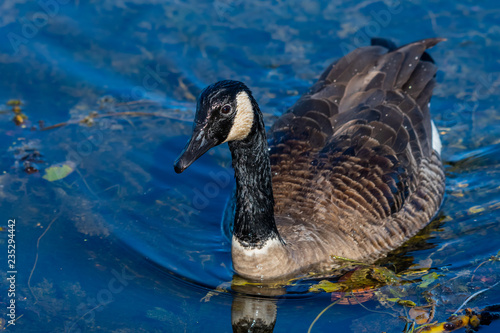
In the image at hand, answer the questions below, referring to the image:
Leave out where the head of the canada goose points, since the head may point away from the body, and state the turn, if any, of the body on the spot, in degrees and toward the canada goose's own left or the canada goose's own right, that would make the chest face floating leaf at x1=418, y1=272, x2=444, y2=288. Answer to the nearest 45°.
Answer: approximately 90° to the canada goose's own left

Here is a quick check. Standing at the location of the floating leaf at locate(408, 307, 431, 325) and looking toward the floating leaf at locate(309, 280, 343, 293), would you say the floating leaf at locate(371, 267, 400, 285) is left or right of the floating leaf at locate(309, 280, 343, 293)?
right

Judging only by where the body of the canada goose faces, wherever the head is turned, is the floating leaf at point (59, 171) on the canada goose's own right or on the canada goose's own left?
on the canada goose's own right

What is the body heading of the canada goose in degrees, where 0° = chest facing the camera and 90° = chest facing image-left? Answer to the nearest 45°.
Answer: approximately 45°

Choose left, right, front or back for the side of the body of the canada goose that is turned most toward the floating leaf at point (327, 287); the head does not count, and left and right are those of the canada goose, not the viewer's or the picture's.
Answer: left

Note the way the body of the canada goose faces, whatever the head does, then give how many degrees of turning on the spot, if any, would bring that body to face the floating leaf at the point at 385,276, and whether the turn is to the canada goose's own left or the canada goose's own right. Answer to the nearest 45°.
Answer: approximately 90° to the canada goose's own left
